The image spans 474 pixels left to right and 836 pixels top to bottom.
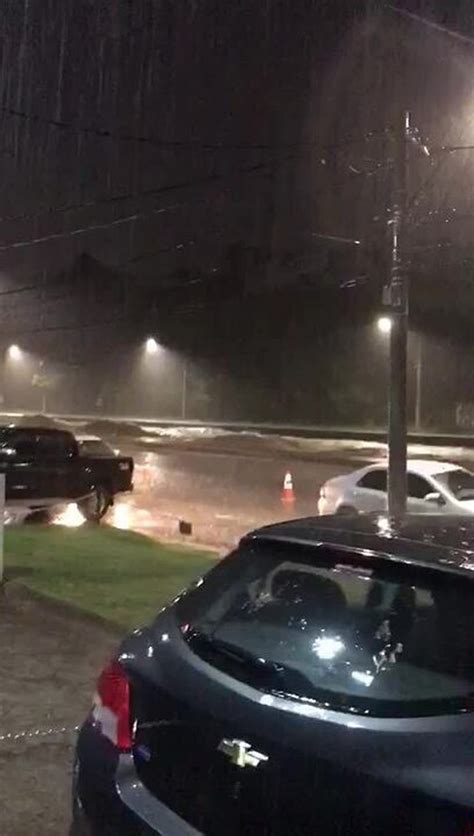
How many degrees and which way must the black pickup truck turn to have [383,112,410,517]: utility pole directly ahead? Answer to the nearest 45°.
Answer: approximately 135° to its left

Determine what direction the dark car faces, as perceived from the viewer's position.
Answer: facing away from the viewer and to the right of the viewer

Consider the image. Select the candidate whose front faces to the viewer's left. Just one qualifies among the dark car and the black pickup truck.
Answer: the black pickup truck

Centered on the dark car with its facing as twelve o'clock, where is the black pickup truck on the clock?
The black pickup truck is roughly at 10 o'clock from the dark car.

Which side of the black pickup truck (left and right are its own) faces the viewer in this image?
left
